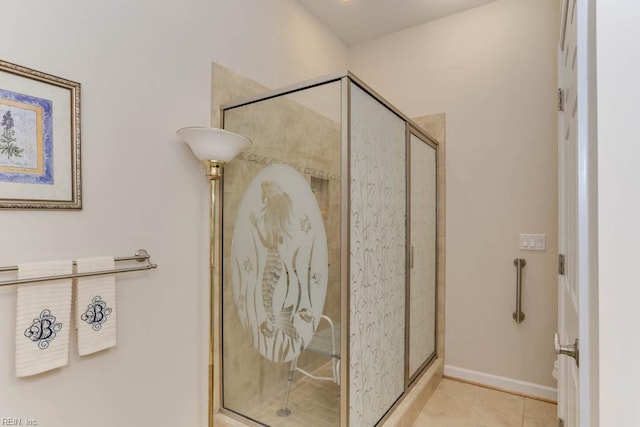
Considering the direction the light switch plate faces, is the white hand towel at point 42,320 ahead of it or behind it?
ahead

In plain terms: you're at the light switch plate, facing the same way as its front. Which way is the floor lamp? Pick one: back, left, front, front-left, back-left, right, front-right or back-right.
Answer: front-right

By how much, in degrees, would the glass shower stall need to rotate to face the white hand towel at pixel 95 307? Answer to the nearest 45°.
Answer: approximately 90° to its right

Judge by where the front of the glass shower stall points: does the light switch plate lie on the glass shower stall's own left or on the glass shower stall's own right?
on the glass shower stall's own left

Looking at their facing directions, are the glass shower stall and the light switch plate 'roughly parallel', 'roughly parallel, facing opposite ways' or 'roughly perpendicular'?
roughly perpendicular

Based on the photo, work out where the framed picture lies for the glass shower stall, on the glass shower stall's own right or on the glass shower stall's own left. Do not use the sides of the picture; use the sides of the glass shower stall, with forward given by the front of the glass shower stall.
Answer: on the glass shower stall's own right

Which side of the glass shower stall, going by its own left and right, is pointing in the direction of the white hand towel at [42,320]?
right

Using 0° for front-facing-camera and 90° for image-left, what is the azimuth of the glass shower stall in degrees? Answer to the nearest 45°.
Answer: approximately 315°
